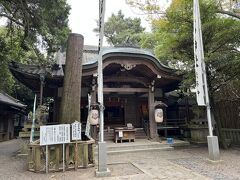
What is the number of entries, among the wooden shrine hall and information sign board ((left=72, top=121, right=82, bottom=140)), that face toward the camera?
2

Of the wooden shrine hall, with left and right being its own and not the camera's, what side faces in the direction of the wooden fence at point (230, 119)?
left

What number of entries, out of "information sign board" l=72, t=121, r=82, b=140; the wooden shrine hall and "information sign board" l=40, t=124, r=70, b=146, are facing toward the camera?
3

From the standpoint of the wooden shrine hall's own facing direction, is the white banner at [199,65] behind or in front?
in front

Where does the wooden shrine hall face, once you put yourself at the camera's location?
facing the viewer

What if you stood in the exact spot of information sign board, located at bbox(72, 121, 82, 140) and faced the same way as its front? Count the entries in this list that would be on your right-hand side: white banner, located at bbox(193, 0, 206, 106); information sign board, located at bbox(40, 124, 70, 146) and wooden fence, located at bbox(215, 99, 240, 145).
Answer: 1

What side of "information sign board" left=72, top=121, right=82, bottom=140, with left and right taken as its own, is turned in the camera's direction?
front

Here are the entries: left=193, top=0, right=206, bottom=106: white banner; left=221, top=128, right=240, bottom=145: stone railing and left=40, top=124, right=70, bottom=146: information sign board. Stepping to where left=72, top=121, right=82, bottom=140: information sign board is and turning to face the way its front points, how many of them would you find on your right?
1

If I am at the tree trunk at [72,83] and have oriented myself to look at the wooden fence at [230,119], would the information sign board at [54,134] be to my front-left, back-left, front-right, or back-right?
back-right

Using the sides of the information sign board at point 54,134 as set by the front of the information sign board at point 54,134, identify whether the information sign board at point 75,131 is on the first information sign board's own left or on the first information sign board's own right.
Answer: on the first information sign board's own left
